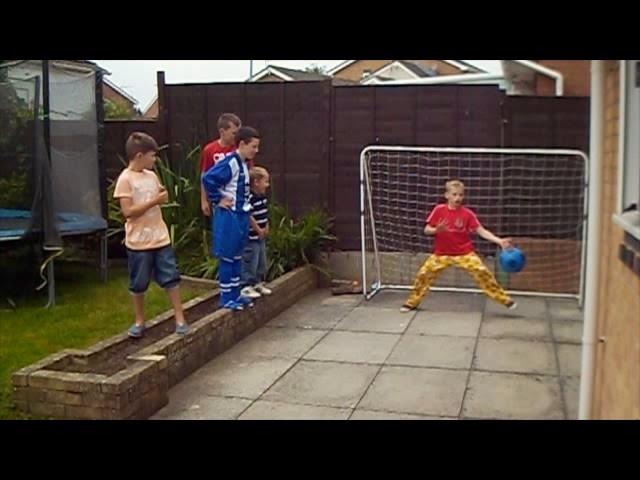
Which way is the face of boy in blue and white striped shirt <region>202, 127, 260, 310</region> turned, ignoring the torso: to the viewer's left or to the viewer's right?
to the viewer's right

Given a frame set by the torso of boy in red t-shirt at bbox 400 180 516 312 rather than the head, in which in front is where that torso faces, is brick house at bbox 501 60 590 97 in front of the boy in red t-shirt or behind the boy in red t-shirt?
behind

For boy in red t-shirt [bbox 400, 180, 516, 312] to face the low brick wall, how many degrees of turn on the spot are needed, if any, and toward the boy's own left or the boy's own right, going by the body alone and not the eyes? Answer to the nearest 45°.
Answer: approximately 45° to the boy's own right

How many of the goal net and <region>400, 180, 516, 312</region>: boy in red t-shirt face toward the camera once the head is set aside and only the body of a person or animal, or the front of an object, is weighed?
2

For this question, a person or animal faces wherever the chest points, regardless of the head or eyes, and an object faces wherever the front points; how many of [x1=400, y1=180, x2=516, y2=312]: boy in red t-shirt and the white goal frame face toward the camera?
2

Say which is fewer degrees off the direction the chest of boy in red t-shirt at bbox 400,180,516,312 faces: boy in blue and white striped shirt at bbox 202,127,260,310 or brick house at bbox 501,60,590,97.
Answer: the boy in blue and white striped shirt

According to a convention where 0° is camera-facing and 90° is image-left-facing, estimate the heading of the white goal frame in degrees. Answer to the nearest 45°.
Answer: approximately 0°

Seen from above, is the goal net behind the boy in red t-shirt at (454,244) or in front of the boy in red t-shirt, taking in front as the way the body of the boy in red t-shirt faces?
behind

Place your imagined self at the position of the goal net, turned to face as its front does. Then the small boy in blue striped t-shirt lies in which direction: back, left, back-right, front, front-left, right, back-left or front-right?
front-right

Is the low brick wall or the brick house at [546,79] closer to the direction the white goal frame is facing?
the low brick wall
